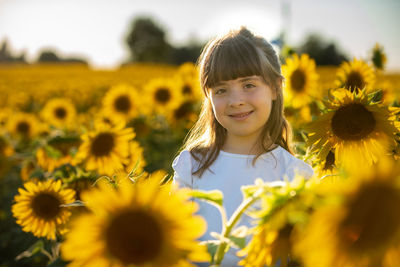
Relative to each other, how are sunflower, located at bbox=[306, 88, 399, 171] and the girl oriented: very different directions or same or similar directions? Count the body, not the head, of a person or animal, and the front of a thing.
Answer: same or similar directions

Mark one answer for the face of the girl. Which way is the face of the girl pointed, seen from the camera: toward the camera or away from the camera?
toward the camera

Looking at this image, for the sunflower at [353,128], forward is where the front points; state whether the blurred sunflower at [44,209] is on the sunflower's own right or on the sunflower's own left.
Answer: on the sunflower's own right

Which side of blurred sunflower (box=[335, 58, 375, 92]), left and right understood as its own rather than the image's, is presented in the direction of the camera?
front

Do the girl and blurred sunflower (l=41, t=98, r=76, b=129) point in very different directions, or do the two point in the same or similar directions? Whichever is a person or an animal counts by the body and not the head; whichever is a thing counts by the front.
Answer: same or similar directions

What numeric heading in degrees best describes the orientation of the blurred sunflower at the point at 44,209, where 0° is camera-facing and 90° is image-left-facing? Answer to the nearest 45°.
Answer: approximately 0°

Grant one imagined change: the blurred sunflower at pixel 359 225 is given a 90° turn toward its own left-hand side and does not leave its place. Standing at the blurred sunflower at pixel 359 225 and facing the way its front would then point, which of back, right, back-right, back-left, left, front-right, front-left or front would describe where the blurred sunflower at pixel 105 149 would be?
back-left

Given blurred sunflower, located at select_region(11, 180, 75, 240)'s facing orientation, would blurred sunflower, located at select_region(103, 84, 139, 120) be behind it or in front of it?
behind

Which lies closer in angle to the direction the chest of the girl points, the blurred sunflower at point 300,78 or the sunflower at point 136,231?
the sunflower

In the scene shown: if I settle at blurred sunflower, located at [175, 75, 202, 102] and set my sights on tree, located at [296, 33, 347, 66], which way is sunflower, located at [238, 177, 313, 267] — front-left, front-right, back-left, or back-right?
back-right

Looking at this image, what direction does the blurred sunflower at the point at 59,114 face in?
toward the camera

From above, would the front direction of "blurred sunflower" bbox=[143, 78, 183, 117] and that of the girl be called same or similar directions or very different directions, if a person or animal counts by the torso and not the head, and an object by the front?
same or similar directions

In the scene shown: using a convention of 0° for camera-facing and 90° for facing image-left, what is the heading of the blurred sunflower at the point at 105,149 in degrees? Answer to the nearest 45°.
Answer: approximately 0°

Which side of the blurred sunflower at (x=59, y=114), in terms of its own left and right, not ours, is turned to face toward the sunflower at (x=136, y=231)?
front

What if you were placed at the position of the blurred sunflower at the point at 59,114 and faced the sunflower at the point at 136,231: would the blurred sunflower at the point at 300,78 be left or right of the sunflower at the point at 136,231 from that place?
left
